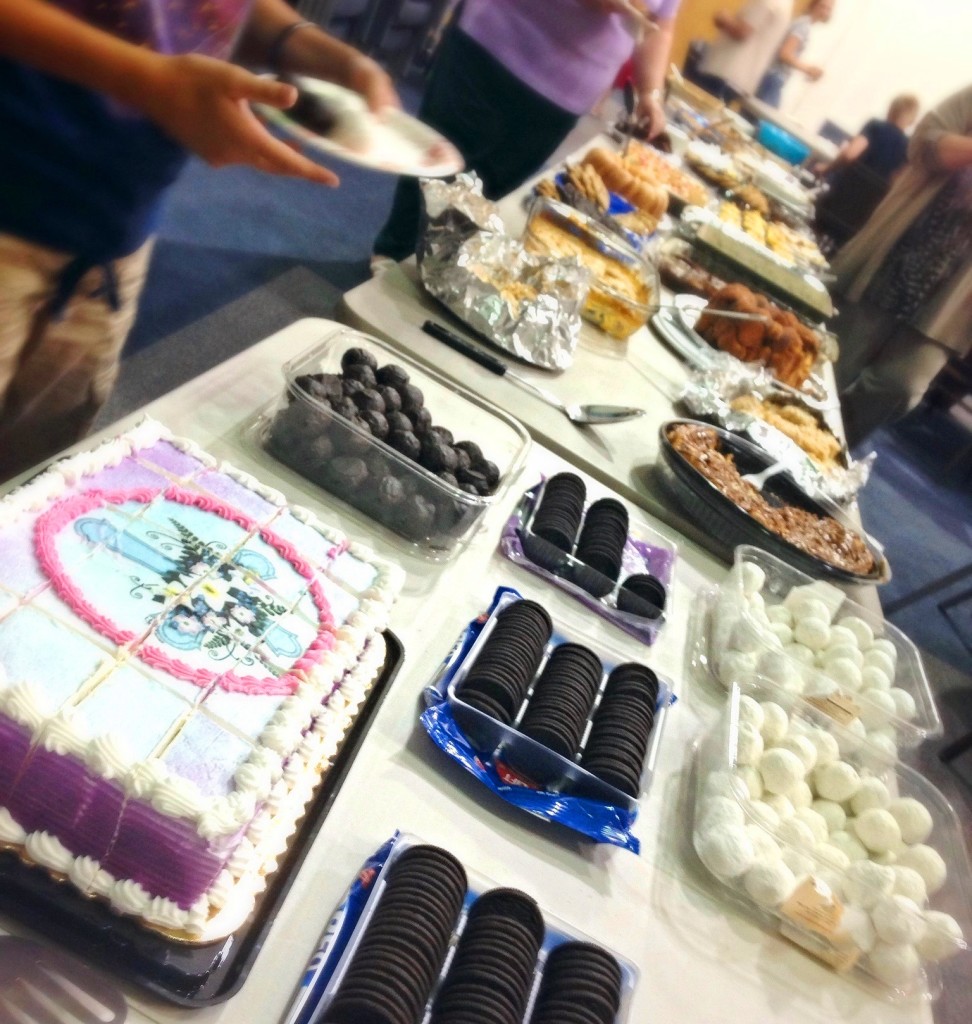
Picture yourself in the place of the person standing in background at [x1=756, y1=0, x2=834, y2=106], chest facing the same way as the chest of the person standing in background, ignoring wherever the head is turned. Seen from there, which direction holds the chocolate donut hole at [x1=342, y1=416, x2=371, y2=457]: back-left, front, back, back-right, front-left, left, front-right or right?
right

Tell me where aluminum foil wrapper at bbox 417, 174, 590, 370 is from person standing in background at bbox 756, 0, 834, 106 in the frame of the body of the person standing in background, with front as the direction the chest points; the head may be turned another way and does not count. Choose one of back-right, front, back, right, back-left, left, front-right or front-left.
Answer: right
